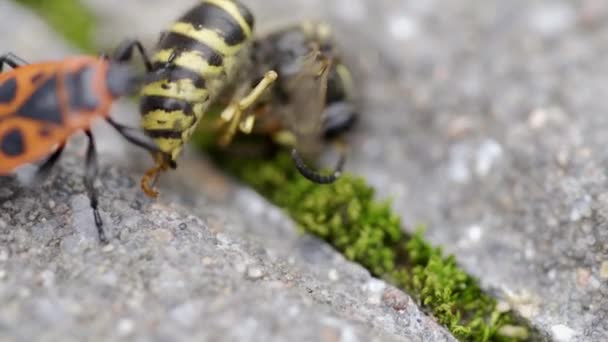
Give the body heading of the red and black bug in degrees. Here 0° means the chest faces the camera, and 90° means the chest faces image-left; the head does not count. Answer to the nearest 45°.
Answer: approximately 270°

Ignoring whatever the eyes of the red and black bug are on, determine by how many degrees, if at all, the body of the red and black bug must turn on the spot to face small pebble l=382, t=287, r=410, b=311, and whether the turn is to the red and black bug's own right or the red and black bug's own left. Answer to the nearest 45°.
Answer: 0° — it already faces it

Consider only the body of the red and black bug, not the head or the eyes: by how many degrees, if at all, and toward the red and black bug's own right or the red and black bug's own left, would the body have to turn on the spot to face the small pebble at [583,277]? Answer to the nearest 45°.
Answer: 0° — it already faces it

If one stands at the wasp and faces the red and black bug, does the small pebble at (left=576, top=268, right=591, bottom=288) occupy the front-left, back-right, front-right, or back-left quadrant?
back-left
